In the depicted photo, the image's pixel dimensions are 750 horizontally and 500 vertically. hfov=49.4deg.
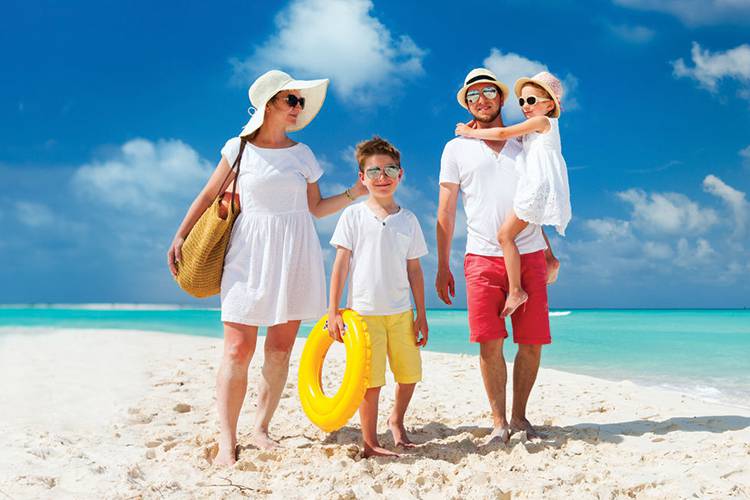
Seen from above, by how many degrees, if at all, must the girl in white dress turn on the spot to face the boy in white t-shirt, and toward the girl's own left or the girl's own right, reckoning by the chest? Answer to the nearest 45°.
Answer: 0° — they already face them

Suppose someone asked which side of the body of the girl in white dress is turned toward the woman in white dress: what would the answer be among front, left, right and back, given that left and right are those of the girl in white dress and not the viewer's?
front

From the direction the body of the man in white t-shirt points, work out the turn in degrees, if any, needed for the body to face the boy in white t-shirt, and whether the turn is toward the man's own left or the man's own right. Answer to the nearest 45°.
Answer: approximately 45° to the man's own right

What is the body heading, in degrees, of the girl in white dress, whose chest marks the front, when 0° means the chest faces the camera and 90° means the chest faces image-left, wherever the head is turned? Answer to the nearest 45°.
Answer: approximately 90°

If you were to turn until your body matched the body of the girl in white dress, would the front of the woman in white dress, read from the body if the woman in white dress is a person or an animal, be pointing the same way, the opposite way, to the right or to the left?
to the left

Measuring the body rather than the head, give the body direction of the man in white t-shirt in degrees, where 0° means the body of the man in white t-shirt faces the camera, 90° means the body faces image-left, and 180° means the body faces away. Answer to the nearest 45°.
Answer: approximately 0°

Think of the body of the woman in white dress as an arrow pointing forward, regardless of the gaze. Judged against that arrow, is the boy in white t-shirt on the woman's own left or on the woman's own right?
on the woman's own left
